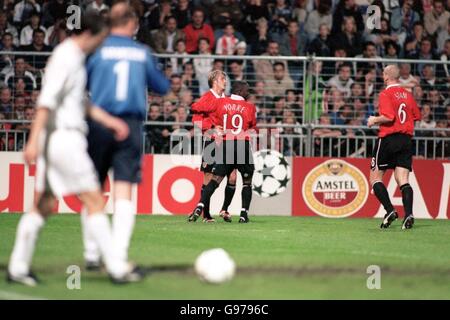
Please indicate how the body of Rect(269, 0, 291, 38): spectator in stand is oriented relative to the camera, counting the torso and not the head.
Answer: toward the camera

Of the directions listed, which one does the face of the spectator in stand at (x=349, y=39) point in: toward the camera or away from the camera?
toward the camera

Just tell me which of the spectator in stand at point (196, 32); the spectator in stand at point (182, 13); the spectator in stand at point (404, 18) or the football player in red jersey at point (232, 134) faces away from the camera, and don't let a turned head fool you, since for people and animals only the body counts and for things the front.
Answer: the football player in red jersey

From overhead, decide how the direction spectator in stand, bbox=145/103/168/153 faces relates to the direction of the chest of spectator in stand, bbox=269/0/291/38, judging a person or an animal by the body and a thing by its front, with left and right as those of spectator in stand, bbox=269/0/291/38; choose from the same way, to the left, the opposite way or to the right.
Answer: the same way

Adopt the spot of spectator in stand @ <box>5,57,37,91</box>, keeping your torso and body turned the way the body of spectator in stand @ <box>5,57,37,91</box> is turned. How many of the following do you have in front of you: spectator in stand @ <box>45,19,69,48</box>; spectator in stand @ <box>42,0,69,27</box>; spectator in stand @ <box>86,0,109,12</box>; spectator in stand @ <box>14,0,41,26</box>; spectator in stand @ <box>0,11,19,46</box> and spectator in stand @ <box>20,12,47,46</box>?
0

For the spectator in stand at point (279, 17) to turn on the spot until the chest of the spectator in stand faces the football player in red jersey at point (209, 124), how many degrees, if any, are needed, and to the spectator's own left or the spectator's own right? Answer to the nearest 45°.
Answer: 0° — they already face them

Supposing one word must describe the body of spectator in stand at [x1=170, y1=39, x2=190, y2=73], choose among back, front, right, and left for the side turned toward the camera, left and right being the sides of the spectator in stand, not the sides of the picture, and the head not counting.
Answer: front

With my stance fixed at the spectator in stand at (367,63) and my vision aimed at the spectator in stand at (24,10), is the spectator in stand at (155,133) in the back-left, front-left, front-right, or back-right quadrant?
front-left

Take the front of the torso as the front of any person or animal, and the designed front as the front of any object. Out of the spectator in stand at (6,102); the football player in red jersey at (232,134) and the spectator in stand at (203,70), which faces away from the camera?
the football player in red jersey

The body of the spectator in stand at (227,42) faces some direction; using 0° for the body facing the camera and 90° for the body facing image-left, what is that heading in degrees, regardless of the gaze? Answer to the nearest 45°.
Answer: approximately 0°

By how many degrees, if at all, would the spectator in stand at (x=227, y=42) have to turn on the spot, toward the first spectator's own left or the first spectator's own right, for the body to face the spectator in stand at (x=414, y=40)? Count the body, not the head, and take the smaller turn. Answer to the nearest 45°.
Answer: approximately 90° to the first spectator's own left

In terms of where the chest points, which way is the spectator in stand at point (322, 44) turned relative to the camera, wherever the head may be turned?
toward the camera

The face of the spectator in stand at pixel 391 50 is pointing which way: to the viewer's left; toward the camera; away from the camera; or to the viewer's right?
toward the camera

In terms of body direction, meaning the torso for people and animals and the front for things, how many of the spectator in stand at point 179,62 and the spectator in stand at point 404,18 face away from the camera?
0

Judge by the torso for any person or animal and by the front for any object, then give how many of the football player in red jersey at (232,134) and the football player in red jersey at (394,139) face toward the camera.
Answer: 0

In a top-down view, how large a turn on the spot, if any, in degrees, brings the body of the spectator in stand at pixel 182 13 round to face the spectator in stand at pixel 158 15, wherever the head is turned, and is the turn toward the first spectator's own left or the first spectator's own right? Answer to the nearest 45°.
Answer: approximately 90° to the first spectator's own right

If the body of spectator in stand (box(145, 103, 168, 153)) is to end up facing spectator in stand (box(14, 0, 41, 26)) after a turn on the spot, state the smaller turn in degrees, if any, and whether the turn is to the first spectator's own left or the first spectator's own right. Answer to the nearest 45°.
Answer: approximately 135° to the first spectator's own right
